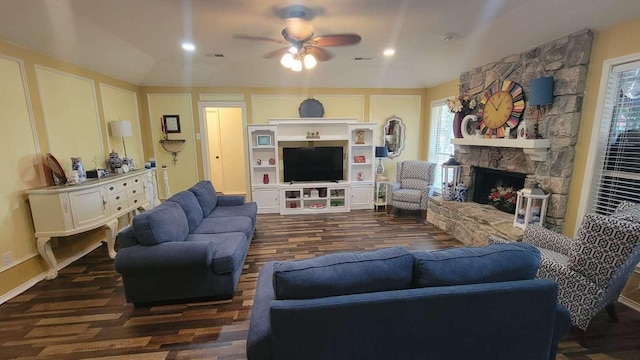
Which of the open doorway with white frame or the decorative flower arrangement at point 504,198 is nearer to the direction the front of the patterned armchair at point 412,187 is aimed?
the open doorway with white frame

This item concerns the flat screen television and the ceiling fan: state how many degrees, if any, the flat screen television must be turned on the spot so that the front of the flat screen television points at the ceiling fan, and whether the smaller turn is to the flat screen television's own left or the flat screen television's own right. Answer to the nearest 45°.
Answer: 0° — it already faces it

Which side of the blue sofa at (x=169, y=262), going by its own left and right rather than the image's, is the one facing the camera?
right

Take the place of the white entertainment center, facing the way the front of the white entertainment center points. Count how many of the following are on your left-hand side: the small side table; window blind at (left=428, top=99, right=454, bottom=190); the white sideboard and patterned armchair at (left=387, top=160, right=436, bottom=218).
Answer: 3

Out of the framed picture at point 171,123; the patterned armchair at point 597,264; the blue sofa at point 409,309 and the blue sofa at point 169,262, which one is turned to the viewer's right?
the blue sofa at point 169,262

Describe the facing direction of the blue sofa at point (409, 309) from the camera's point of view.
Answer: facing away from the viewer

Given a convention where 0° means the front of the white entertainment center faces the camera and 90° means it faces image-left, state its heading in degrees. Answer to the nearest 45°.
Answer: approximately 0°

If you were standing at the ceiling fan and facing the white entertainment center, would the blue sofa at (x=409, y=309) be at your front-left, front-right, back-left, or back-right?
back-right
